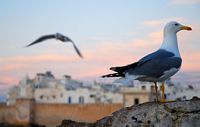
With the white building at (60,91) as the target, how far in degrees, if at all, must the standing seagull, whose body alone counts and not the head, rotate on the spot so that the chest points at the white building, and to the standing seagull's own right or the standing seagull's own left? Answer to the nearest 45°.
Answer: approximately 90° to the standing seagull's own left

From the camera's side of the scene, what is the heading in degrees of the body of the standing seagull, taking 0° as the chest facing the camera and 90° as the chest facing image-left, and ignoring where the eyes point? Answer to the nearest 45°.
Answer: approximately 270°
